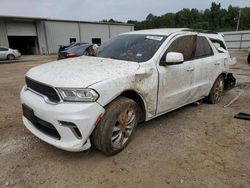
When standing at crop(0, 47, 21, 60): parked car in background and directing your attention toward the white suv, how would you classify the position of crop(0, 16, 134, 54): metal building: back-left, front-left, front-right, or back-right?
back-left

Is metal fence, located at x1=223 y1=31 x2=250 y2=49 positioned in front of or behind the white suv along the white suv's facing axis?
behind

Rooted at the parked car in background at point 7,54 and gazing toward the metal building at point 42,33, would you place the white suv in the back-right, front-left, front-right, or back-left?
back-right

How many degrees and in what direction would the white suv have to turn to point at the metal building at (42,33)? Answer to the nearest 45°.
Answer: approximately 135° to its right

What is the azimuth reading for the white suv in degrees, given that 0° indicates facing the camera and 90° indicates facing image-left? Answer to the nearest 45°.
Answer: approximately 45°

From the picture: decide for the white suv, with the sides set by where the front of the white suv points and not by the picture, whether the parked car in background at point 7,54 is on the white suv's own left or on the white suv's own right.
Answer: on the white suv's own right

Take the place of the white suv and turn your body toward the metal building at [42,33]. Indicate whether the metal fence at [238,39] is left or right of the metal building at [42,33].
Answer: right
